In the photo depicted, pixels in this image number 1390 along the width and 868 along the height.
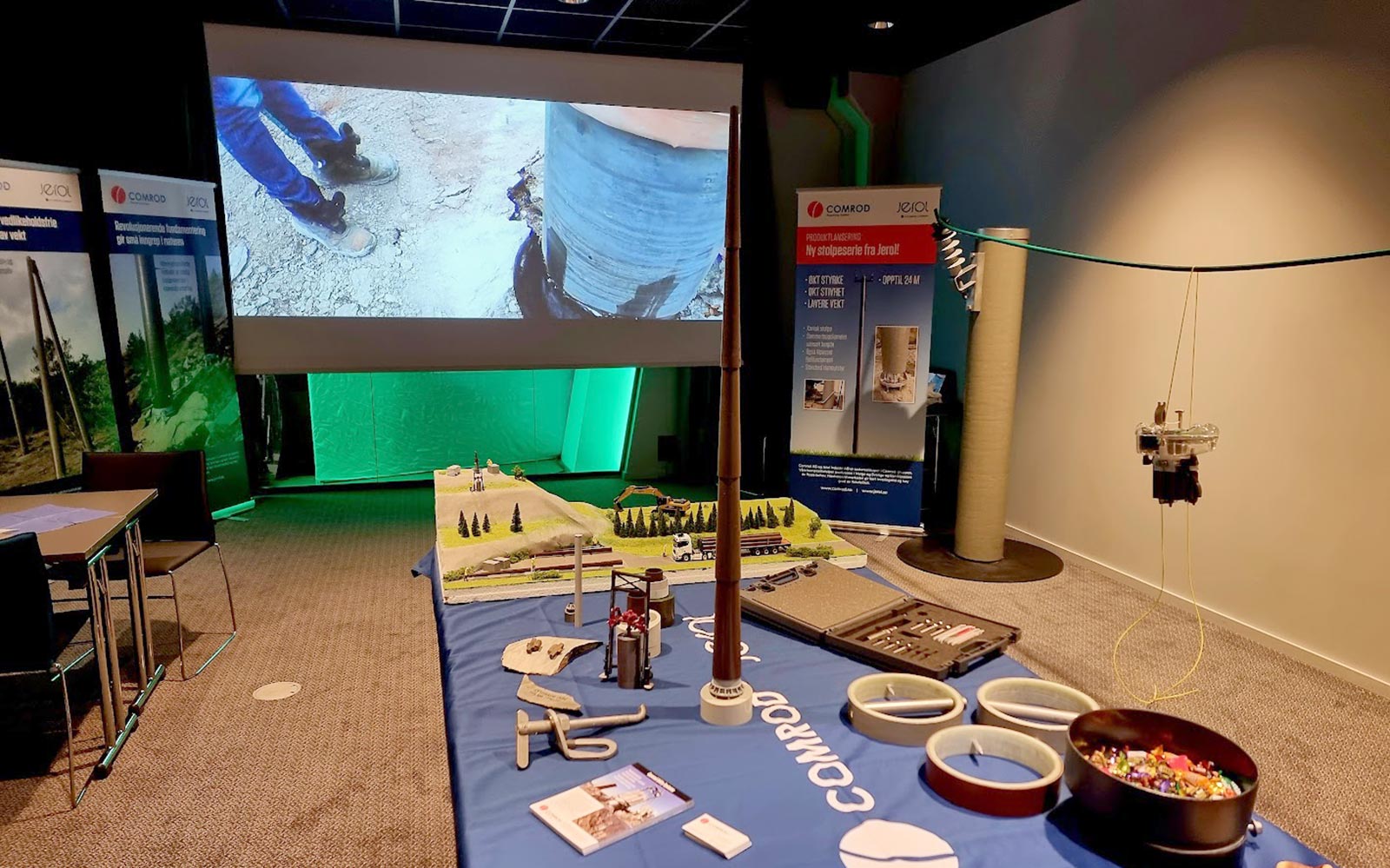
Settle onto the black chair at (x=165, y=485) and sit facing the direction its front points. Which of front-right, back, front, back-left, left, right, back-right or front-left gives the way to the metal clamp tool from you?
front-left

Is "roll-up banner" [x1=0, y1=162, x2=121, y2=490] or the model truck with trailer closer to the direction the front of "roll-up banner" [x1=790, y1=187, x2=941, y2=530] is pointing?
the model truck with trailer

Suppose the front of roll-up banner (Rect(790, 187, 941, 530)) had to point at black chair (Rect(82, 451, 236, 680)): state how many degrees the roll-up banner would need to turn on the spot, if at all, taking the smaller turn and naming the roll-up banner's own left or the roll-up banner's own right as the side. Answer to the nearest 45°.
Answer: approximately 45° to the roll-up banner's own right

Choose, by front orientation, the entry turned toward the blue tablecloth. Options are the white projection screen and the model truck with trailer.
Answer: the white projection screen

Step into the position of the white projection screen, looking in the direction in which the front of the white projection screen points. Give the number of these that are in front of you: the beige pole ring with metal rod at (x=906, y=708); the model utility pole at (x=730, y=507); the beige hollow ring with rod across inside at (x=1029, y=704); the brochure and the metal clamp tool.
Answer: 5

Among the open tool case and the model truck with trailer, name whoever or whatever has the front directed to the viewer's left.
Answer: the model truck with trailer

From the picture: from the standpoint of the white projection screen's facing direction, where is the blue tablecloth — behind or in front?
in front

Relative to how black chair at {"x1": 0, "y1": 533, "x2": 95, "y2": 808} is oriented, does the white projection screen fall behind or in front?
in front

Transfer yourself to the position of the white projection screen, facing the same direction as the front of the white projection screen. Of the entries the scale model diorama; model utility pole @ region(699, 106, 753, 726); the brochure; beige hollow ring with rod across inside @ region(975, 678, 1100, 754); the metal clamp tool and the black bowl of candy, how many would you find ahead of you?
6

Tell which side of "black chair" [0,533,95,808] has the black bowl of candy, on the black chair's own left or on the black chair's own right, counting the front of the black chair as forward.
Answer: on the black chair's own right

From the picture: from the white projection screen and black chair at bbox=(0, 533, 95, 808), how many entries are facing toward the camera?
1

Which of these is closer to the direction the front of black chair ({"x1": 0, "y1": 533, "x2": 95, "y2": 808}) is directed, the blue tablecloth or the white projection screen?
the white projection screen

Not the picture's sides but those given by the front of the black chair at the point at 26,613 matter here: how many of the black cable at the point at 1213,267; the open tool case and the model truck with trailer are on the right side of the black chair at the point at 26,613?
3

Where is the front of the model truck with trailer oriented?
to the viewer's left

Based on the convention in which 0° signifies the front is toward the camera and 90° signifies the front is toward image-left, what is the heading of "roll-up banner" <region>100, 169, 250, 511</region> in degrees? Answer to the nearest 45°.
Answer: approximately 315°
